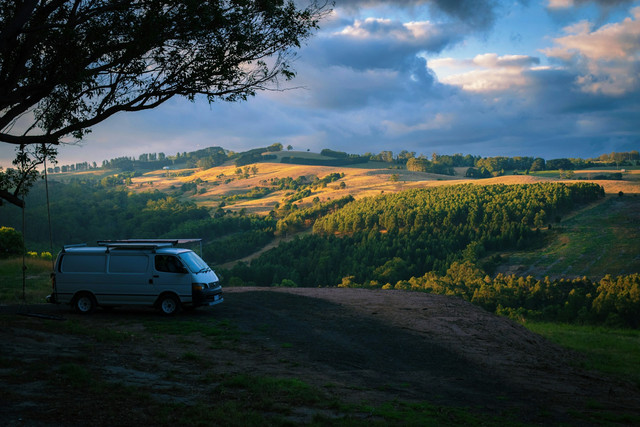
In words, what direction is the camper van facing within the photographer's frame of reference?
facing the viewer and to the right of the viewer
